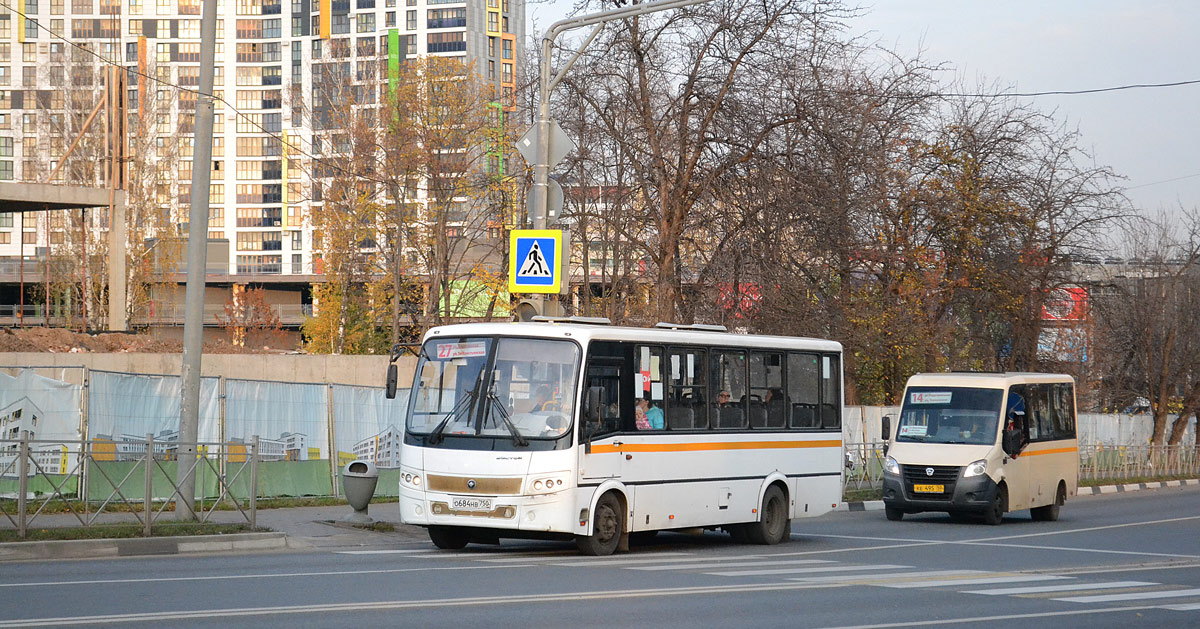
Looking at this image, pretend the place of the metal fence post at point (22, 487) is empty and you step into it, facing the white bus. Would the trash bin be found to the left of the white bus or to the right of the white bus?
left

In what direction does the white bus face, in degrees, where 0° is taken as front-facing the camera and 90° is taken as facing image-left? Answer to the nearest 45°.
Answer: approximately 45°

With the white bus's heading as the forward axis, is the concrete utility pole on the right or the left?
on its right

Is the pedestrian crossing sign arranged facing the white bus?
yes

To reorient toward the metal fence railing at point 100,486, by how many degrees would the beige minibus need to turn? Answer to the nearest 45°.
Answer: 0° — it already faces it
